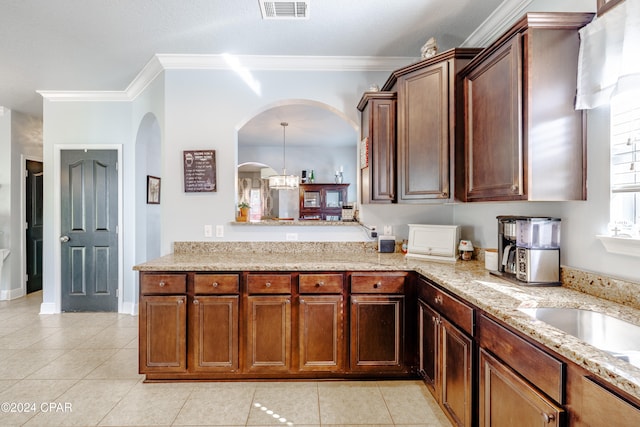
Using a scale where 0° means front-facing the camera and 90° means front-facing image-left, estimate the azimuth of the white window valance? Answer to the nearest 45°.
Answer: approximately 45°

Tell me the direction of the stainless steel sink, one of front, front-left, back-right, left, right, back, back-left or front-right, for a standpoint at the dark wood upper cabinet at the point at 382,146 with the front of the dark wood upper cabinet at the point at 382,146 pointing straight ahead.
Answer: front-left

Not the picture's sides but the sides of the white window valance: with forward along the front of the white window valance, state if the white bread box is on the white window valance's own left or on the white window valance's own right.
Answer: on the white window valance's own right

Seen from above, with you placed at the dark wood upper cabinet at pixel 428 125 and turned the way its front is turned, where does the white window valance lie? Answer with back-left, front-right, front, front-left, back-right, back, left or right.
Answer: left

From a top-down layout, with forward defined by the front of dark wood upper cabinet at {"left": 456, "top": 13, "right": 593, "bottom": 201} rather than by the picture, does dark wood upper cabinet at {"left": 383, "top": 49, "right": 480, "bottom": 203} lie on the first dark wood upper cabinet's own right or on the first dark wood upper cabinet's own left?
on the first dark wood upper cabinet's own right

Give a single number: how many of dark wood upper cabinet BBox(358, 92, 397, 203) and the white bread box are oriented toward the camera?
2

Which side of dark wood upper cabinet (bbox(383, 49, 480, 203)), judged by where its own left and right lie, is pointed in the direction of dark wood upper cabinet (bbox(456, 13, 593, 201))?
left

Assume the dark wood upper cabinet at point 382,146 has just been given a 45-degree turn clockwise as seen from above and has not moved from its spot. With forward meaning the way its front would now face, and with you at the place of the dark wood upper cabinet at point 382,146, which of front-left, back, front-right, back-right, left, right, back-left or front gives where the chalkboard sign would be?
front-right

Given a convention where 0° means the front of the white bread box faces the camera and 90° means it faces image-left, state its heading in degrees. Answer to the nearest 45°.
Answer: approximately 0°

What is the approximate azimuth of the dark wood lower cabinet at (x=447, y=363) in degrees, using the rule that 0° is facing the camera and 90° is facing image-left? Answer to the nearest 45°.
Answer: approximately 45°

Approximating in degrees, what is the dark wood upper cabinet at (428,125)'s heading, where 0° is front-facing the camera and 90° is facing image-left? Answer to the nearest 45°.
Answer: approximately 45°

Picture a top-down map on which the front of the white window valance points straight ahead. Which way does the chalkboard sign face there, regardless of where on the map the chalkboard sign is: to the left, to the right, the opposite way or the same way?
to the left

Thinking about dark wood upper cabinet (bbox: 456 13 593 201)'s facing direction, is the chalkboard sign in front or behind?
in front
